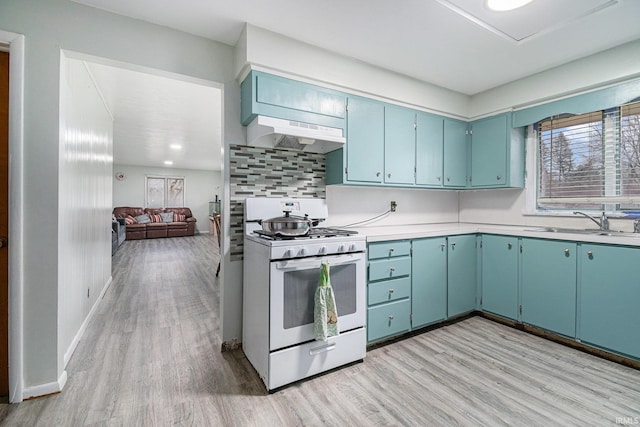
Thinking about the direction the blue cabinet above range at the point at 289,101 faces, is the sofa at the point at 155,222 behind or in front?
behind

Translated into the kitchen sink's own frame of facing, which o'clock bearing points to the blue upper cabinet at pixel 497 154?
The blue upper cabinet is roughly at 2 o'clock from the kitchen sink.

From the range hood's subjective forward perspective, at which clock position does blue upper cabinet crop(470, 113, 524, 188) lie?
The blue upper cabinet is roughly at 10 o'clock from the range hood.

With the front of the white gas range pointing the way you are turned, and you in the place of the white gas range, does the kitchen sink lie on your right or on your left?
on your left

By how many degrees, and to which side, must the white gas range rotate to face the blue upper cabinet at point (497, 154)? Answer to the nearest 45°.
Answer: approximately 90° to its left

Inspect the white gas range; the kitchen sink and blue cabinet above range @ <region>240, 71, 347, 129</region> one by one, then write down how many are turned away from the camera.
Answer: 0

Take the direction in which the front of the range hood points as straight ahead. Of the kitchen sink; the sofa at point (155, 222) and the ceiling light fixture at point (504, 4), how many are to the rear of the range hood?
1

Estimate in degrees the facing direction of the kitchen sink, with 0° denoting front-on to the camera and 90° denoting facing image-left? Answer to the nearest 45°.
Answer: approximately 45°

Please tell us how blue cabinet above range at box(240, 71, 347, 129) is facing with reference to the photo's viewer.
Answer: facing the viewer and to the right of the viewer

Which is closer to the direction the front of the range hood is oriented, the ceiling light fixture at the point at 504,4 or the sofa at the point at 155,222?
the ceiling light fixture

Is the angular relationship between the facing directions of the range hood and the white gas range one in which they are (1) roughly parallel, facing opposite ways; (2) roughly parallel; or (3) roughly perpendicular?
roughly parallel

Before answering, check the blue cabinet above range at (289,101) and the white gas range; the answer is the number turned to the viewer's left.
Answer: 0

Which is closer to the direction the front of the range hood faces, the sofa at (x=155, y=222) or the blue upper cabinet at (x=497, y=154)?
the blue upper cabinet

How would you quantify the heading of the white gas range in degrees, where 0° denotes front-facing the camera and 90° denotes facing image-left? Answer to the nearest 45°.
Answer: approximately 315°
